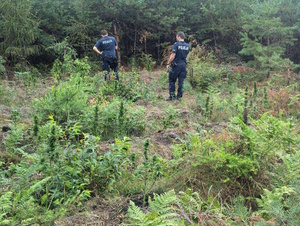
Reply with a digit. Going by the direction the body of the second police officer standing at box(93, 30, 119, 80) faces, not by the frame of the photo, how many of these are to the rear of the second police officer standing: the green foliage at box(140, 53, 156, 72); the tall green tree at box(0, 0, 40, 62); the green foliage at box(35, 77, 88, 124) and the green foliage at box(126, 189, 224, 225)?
2

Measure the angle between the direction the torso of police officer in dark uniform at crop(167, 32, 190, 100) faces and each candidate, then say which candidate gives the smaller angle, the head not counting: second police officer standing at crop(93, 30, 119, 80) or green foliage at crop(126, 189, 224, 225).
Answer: the second police officer standing

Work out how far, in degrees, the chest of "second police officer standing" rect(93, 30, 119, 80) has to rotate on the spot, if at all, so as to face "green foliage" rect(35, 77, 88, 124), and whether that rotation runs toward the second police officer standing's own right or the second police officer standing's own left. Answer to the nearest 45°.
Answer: approximately 180°

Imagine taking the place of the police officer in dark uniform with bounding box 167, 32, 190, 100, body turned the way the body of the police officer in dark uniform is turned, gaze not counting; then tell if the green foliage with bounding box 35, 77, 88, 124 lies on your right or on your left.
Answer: on your left

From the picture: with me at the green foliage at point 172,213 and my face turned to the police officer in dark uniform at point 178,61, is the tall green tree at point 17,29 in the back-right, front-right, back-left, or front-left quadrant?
front-left

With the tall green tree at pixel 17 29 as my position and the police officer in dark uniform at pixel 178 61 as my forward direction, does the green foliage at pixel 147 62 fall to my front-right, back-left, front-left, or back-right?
front-left

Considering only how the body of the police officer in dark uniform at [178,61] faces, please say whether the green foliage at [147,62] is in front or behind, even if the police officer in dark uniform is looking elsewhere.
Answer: in front

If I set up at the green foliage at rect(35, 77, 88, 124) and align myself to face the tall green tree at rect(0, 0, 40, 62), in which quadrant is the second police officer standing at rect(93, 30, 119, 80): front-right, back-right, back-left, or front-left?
front-right

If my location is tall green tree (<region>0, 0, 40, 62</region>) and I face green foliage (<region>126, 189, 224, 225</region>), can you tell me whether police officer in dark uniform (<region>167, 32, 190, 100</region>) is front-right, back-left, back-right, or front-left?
front-left

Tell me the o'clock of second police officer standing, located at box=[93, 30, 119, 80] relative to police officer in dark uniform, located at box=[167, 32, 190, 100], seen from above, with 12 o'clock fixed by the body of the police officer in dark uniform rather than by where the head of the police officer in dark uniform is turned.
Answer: The second police officer standing is roughly at 11 o'clock from the police officer in dark uniform.

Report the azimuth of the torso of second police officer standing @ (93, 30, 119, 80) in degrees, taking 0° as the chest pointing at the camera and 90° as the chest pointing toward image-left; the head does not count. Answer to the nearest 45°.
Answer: approximately 180°

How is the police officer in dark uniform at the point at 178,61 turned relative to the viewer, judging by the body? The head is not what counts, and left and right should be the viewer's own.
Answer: facing away from the viewer and to the left of the viewer

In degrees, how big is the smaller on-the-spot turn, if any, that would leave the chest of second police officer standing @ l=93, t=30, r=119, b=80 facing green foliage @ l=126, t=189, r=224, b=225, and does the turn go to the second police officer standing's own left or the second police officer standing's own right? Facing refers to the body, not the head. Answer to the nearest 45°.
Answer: approximately 180°

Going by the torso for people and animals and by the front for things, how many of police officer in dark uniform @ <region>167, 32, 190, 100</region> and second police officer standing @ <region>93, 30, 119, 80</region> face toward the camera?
0

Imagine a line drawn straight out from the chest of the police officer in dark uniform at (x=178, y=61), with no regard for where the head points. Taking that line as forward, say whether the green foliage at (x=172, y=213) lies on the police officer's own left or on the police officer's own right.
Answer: on the police officer's own left

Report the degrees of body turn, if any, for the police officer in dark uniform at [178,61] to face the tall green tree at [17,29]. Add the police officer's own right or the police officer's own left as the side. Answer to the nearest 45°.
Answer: approximately 45° to the police officer's own left
